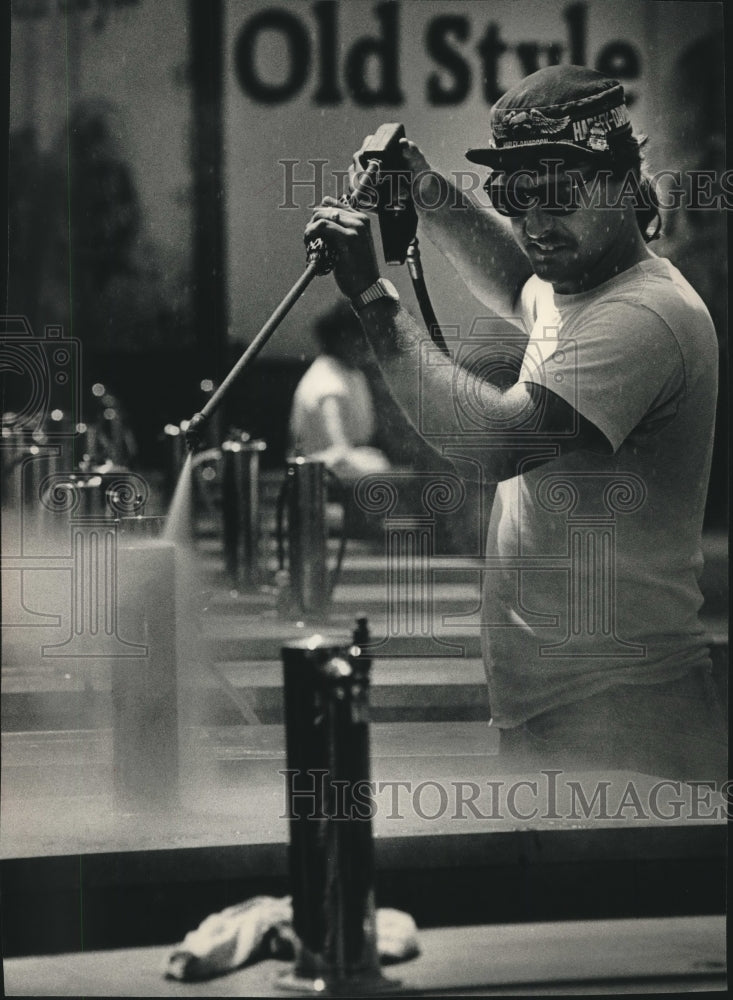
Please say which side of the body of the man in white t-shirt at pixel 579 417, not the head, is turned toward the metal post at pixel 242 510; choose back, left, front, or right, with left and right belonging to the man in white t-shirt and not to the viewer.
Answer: right

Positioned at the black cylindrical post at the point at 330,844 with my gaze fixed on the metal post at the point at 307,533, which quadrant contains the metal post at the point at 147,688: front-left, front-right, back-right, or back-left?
front-left

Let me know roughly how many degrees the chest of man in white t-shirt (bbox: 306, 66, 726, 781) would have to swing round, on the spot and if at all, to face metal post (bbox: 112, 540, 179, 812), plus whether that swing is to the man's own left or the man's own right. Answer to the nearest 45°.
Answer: approximately 45° to the man's own right

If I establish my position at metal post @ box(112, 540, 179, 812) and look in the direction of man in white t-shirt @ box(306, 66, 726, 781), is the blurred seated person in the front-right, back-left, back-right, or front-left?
front-left

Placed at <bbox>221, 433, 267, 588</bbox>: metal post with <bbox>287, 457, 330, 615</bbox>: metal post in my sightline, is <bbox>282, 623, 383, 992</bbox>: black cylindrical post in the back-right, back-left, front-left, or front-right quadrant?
front-right

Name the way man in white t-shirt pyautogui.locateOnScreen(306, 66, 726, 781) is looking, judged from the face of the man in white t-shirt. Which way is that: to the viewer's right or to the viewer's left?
to the viewer's left

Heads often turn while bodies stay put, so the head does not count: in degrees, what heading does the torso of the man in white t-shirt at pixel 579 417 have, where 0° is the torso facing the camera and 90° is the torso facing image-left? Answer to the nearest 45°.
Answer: approximately 45°

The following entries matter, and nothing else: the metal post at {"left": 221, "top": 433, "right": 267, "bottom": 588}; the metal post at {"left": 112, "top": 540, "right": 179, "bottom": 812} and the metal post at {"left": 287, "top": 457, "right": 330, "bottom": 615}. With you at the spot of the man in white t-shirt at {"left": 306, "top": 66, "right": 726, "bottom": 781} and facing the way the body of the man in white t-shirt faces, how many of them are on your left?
0

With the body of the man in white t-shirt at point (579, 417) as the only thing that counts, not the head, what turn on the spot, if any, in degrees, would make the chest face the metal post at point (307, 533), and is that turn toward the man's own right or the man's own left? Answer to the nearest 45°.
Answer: approximately 90° to the man's own right
